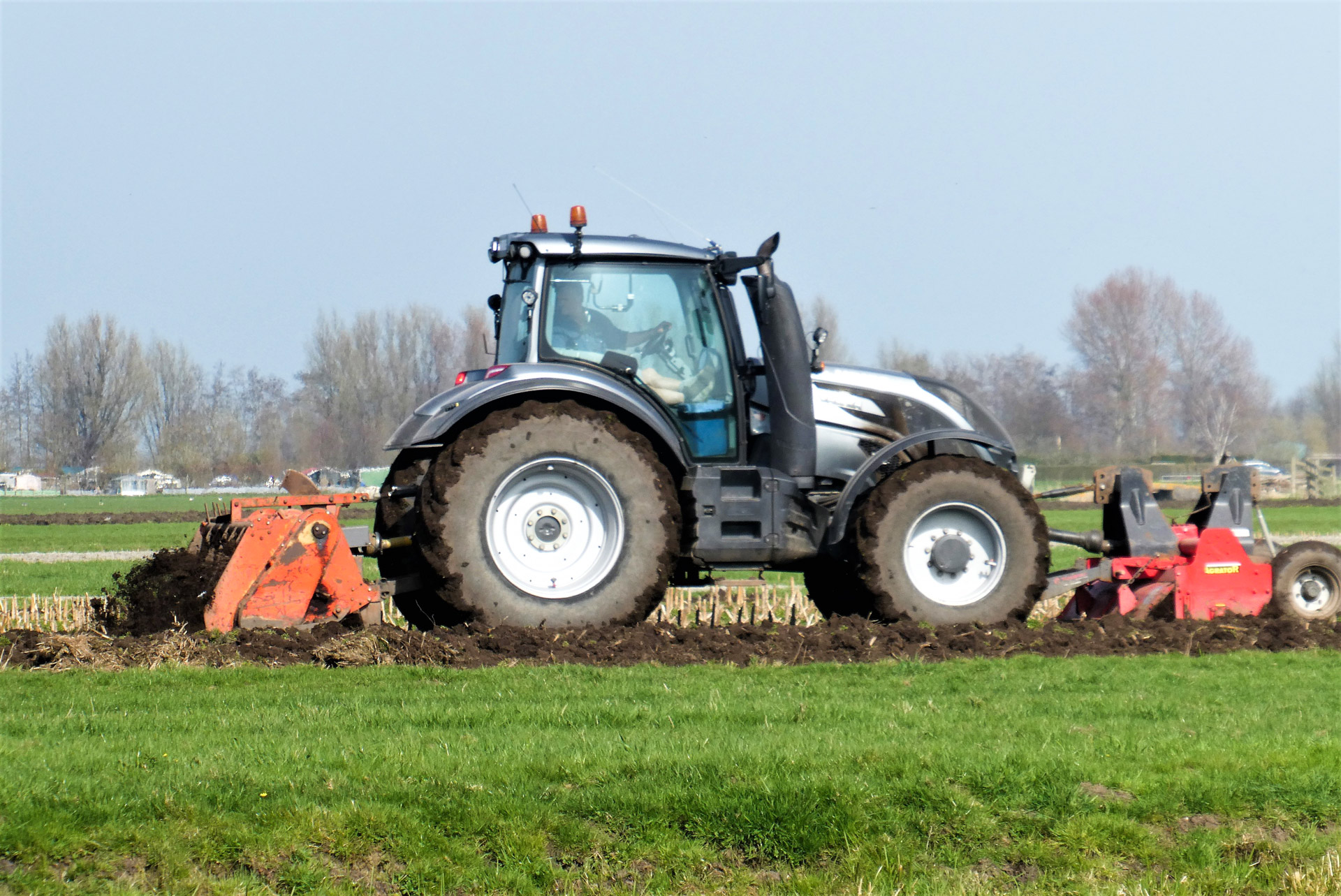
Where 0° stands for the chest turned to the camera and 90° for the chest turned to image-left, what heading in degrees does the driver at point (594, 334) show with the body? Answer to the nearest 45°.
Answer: approximately 270°

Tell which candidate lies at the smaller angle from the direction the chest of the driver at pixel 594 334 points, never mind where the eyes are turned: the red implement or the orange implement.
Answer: the red implement

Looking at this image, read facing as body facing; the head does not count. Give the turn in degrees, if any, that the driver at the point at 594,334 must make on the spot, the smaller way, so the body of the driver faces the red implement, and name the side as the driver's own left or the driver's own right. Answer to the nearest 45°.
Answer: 0° — they already face it

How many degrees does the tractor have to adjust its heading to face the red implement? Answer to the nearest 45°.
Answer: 0° — it already faces it

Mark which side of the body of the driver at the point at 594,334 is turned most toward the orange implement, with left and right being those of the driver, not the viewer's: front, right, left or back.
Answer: back

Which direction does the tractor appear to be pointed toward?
to the viewer's right
